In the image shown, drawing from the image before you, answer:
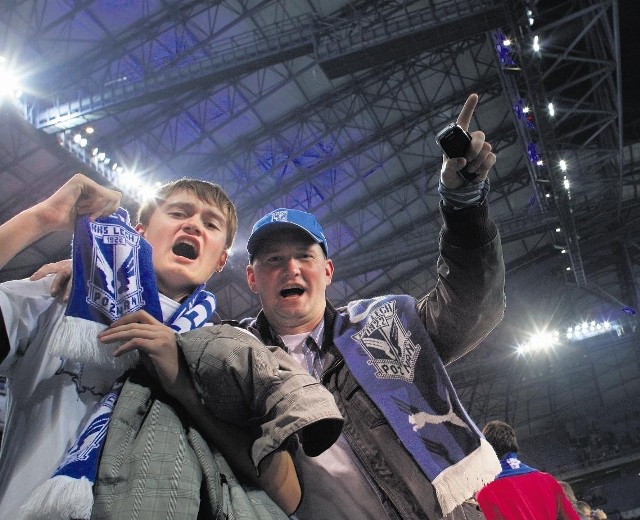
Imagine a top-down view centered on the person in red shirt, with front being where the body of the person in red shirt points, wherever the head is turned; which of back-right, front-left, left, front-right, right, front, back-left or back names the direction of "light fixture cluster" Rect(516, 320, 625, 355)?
front

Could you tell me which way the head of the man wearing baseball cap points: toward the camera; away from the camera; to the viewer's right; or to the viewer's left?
toward the camera

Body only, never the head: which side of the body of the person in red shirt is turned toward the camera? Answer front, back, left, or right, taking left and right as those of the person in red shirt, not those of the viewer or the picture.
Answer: back

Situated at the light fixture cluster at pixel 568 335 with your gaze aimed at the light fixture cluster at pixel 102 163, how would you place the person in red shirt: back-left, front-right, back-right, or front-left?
front-left

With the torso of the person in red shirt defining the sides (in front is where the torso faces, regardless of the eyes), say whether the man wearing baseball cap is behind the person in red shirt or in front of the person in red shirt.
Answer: behind

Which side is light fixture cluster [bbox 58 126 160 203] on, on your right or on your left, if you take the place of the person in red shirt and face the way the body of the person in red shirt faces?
on your left

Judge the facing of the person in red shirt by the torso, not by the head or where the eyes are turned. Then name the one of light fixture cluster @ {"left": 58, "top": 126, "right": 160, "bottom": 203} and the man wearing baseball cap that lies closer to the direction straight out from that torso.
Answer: the light fixture cluster
